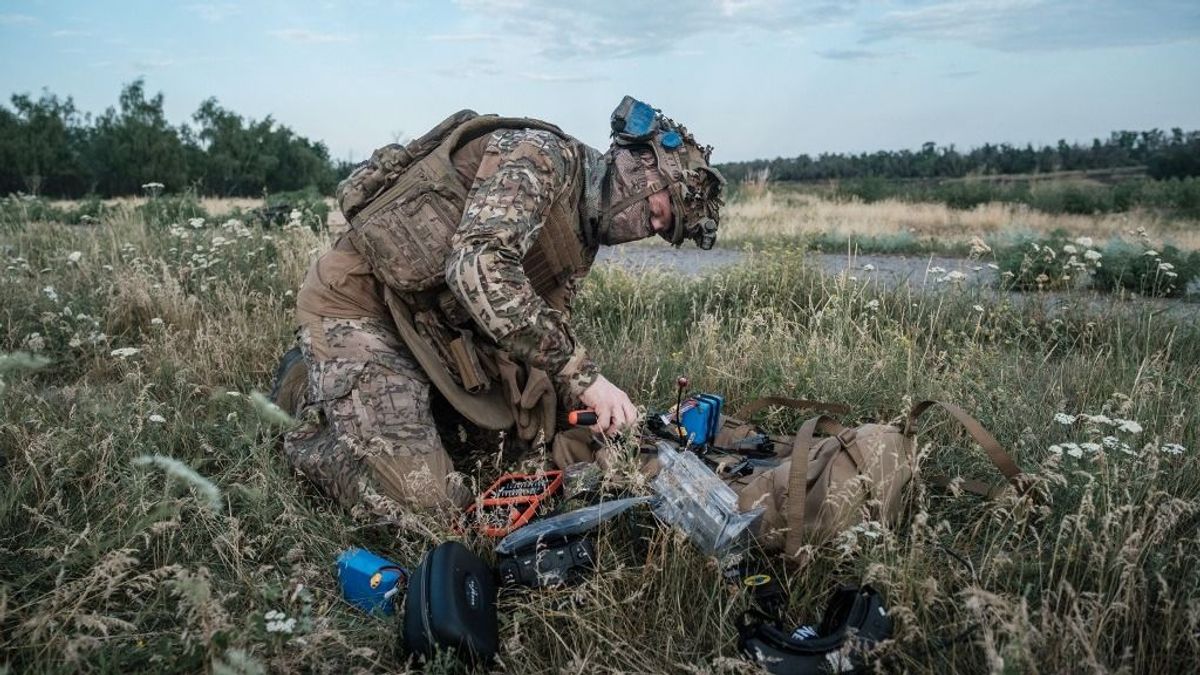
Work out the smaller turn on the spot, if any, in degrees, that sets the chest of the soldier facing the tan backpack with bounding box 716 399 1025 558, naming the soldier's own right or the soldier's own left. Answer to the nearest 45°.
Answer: approximately 45° to the soldier's own right

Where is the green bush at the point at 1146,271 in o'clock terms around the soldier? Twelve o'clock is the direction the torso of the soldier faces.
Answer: The green bush is roughly at 11 o'clock from the soldier.

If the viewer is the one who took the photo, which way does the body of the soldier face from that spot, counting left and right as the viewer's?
facing to the right of the viewer

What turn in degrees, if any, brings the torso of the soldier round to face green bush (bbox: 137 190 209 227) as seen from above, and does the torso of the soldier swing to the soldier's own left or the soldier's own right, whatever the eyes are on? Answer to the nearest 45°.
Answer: approximately 135° to the soldier's own left

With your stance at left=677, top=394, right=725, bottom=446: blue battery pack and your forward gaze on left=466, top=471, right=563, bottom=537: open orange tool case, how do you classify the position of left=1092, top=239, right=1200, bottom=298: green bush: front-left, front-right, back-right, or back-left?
back-right

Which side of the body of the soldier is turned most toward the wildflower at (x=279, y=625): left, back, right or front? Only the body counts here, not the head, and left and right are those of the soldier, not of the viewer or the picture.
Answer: right

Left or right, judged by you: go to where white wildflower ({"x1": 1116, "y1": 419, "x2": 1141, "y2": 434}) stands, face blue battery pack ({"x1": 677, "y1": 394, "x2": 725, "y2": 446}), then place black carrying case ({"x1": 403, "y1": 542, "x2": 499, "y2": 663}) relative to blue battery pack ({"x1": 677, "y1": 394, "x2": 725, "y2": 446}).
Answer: left

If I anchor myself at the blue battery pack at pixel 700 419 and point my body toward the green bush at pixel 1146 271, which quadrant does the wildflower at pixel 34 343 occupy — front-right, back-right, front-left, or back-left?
back-left

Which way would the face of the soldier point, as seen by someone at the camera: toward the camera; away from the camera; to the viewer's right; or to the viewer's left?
to the viewer's right

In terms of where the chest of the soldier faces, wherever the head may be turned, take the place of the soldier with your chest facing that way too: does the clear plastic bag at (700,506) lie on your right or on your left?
on your right

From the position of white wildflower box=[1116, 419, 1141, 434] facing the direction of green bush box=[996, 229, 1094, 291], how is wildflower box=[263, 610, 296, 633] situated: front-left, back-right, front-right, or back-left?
back-left
